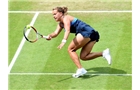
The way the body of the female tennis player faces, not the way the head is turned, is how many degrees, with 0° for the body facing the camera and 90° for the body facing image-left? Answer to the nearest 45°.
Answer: approximately 90°
